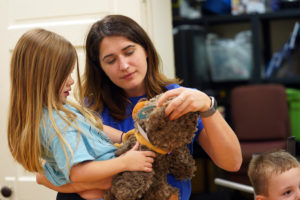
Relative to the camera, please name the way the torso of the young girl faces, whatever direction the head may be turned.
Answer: to the viewer's right

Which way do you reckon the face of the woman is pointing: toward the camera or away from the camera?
toward the camera

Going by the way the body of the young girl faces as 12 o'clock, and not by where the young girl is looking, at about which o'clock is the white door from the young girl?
The white door is roughly at 9 o'clock from the young girl.

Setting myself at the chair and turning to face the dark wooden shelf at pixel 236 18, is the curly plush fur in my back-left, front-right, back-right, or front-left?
back-left

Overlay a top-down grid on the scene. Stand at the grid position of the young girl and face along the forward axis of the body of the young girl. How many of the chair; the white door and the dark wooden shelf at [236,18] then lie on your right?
0

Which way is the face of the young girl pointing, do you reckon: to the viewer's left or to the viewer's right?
to the viewer's right

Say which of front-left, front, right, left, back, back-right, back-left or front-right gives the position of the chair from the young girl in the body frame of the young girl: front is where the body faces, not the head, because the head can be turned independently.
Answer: front-left

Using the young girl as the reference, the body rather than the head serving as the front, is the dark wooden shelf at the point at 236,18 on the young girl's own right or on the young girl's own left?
on the young girl's own left
